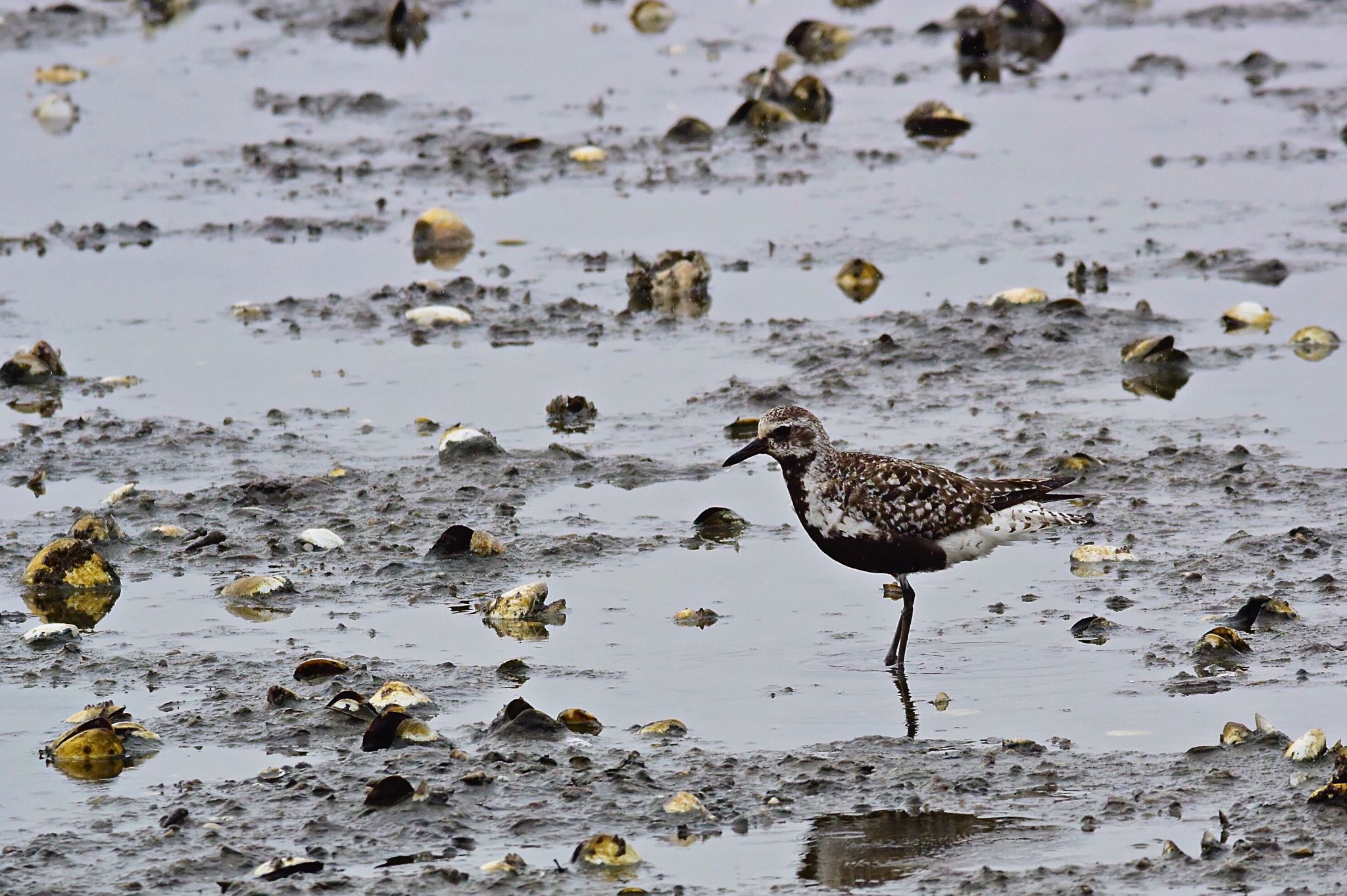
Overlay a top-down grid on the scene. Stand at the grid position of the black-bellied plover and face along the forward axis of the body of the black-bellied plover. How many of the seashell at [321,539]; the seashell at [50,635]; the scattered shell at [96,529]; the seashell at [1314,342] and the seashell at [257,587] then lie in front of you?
4

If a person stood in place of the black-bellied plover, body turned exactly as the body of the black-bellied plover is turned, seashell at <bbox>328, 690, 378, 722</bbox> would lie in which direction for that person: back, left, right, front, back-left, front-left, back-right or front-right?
front-left

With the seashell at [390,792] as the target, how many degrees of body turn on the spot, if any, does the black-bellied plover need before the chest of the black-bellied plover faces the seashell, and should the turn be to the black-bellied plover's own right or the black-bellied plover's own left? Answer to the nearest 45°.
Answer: approximately 45° to the black-bellied plover's own left

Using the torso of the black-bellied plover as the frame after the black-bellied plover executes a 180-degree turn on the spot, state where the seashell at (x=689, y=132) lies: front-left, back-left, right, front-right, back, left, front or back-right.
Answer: left

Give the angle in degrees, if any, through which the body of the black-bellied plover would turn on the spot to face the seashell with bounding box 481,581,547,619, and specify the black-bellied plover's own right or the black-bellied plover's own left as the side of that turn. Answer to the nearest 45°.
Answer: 0° — it already faces it

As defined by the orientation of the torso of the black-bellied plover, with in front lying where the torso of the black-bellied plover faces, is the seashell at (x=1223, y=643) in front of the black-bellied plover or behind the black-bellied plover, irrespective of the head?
behind

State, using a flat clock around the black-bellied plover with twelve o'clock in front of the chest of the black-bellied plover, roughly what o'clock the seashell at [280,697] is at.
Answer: The seashell is roughly at 11 o'clock from the black-bellied plover.

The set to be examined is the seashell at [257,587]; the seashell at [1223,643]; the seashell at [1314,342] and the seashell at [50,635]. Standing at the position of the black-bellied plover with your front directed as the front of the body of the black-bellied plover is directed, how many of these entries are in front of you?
2

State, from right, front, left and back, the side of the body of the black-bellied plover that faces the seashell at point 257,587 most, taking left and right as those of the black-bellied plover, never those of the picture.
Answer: front

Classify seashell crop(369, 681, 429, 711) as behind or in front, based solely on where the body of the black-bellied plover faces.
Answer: in front

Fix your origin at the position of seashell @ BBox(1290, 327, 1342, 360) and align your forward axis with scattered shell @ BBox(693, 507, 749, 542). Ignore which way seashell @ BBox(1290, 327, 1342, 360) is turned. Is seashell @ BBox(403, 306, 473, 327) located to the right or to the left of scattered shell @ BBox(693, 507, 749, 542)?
right

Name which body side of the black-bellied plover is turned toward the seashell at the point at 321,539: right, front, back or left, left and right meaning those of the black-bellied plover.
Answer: front

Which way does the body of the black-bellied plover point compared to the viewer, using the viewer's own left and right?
facing to the left of the viewer
